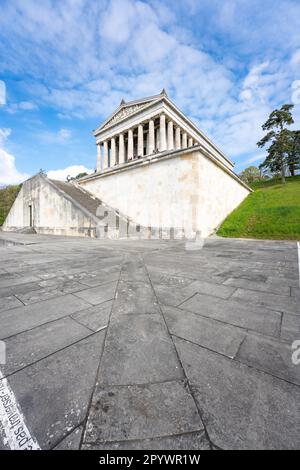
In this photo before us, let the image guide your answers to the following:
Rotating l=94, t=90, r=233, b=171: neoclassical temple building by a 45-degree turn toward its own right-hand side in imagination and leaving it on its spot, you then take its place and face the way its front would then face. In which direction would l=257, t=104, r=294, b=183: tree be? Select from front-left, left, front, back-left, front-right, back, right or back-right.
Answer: back

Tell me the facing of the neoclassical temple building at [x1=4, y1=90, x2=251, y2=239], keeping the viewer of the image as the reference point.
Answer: facing the viewer and to the left of the viewer

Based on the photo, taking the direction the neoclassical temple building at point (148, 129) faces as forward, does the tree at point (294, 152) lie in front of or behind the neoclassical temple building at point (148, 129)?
behind

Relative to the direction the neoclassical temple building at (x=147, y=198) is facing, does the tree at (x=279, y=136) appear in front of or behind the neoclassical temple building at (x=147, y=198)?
behind
